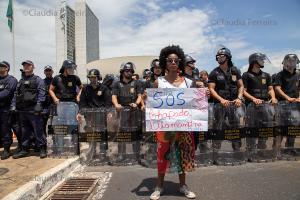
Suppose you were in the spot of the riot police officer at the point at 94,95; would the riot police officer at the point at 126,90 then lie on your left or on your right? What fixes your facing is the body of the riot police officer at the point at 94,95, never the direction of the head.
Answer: on your left

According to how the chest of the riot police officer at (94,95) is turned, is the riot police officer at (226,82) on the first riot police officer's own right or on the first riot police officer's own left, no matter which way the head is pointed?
on the first riot police officer's own left

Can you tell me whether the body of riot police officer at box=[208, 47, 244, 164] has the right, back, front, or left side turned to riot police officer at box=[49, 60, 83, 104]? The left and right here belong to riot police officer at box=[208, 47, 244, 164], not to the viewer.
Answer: right

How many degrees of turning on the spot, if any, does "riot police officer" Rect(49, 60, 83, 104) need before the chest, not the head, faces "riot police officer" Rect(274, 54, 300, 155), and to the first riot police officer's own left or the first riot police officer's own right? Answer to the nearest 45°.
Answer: approximately 45° to the first riot police officer's own left

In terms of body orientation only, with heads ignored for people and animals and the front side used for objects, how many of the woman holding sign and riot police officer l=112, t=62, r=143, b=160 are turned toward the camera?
2
